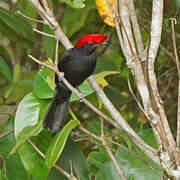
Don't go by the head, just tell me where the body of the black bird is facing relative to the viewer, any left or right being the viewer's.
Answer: facing the viewer and to the right of the viewer

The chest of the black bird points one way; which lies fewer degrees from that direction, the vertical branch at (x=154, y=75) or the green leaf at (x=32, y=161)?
the vertical branch

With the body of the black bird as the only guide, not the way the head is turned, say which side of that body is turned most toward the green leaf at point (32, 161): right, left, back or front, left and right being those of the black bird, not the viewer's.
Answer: right

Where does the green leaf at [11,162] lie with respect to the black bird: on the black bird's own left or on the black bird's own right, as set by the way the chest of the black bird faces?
on the black bird's own right

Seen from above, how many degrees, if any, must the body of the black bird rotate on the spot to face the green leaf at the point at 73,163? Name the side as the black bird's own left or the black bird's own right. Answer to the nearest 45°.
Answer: approximately 45° to the black bird's own right
